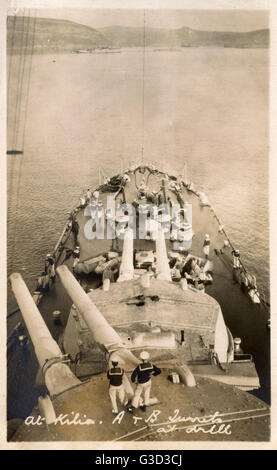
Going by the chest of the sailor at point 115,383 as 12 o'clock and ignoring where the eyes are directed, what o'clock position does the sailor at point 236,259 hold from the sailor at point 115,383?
the sailor at point 236,259 is roughly at 2 o'clock from the sailor at point 115,383.

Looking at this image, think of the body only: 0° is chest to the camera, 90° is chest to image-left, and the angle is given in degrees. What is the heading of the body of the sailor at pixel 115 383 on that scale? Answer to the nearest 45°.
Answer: approximately 180°

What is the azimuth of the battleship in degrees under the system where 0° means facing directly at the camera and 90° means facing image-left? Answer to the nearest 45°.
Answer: approximately 180°
